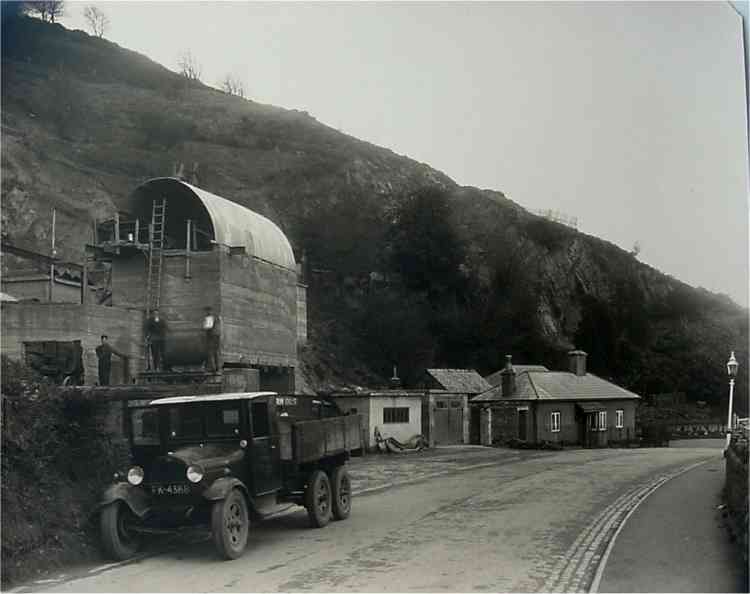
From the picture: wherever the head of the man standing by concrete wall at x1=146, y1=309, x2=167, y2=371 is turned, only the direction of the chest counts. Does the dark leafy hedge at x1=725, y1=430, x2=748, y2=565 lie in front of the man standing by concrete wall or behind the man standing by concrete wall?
in front

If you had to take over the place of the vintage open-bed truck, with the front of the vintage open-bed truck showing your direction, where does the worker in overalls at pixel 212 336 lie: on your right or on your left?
on your right

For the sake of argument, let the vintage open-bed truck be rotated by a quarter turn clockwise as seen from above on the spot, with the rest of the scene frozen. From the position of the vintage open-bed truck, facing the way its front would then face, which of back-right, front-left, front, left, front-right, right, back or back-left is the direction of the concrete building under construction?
front-right

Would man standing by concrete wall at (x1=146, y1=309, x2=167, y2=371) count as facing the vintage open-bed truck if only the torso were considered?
yes

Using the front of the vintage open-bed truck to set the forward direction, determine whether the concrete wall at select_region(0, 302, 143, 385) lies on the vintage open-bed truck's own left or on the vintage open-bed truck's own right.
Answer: on the vintage open-bed truck's own right

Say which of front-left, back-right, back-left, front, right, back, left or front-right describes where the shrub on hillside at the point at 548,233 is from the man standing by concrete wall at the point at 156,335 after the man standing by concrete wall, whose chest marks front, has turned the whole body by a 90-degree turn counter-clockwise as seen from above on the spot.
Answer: front-left

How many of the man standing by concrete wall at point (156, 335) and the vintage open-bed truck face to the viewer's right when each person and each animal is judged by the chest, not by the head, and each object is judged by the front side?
0
